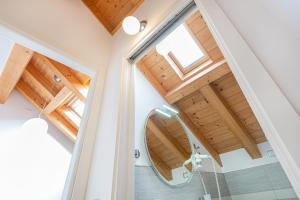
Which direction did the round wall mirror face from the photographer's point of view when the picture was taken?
facing the viewer and to the right of the viewer
